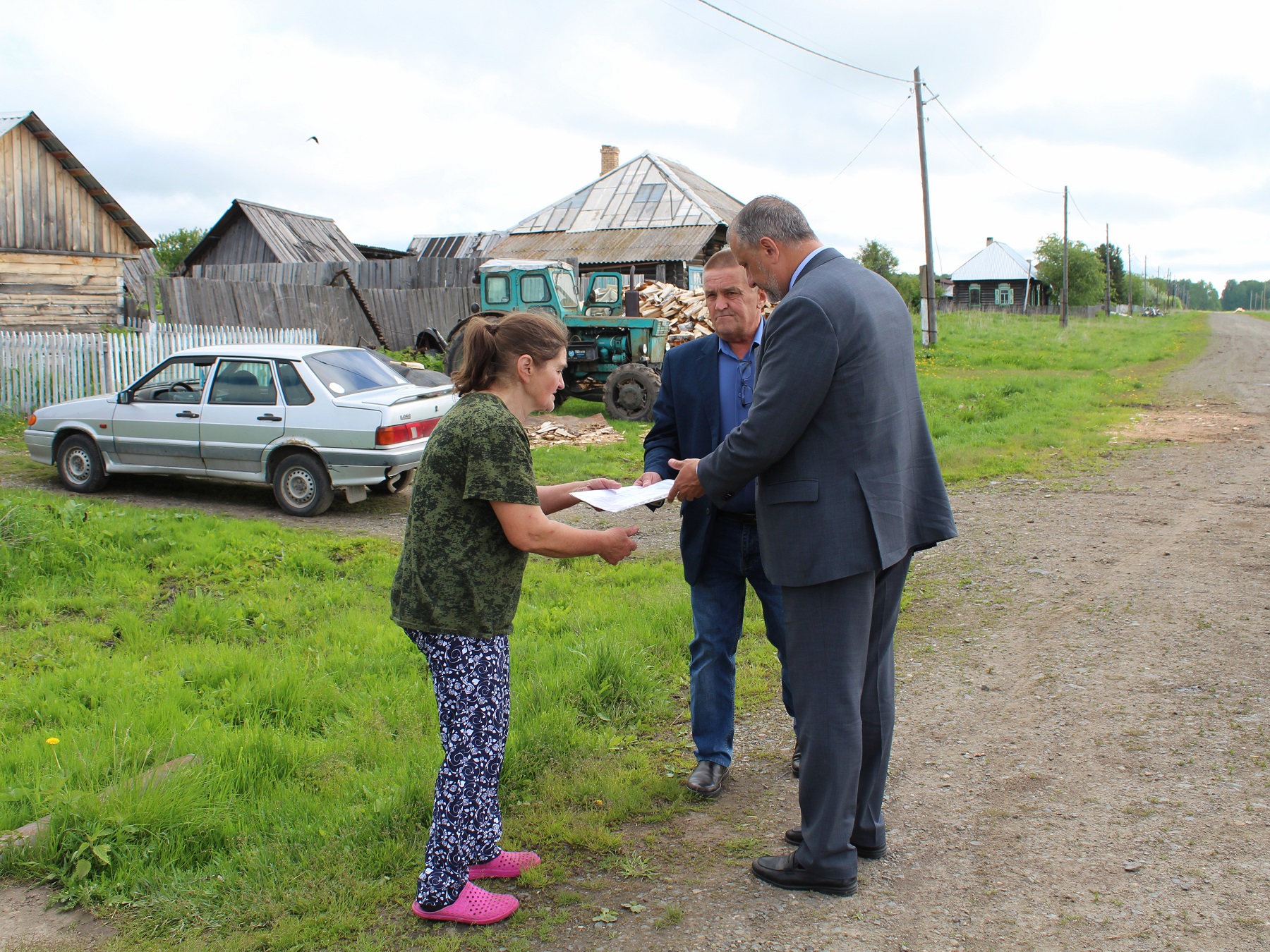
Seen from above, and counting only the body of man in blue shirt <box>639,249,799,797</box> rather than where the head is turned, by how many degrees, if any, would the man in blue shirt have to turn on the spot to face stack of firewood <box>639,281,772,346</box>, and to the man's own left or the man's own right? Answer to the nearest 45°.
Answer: approximately 180°

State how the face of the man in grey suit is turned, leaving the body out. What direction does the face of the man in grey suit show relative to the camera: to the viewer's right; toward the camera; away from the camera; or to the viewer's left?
to the viewer's left

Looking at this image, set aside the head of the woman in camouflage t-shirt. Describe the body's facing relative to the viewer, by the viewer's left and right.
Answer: facing to the right of the viewer

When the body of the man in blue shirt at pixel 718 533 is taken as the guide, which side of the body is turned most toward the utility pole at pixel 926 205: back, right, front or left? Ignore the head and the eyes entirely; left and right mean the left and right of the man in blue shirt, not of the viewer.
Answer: back

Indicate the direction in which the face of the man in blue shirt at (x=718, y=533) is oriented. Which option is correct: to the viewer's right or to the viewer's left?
to the viewer's left

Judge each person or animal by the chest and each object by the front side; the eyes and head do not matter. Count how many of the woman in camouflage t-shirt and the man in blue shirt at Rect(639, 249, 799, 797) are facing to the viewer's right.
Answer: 1

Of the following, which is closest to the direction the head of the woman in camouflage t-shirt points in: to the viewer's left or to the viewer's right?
to the viewer's right
